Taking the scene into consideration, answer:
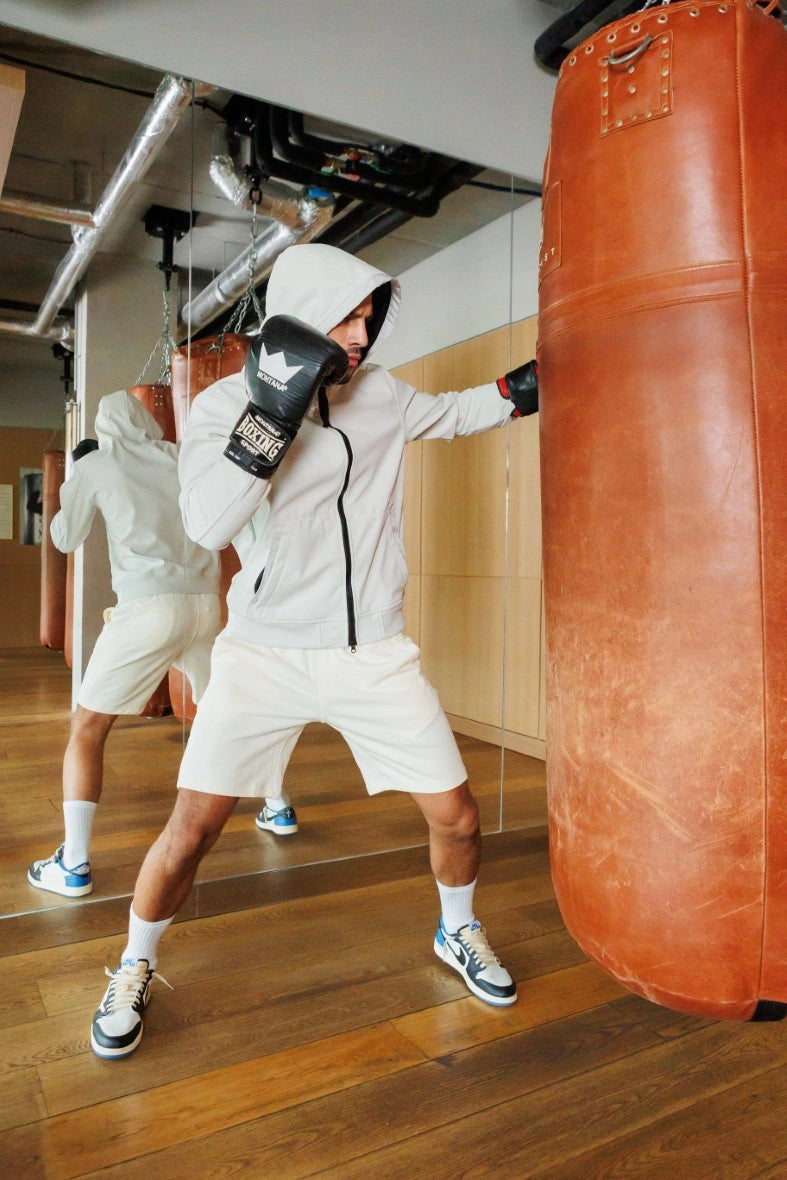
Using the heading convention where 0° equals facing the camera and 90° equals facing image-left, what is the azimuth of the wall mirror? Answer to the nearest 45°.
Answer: approximately 315°

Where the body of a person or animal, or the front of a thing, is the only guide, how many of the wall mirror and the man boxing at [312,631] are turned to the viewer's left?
0

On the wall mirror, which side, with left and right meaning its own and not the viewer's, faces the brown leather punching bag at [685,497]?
front

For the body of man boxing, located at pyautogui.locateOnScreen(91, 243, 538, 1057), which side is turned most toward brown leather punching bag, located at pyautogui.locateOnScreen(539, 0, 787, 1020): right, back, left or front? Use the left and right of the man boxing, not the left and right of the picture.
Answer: front
